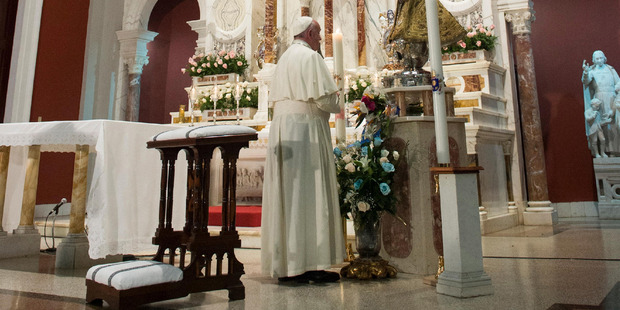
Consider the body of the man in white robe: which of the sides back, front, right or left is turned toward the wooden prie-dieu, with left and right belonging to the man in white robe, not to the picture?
back

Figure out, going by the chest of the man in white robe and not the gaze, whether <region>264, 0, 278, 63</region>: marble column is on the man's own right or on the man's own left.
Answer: on the man's own left

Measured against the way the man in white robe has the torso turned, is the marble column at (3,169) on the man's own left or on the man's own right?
on the man's own left

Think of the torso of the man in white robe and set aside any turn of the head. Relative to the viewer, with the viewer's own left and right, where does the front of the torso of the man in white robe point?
facing away from the viewer and to the right of the viewer

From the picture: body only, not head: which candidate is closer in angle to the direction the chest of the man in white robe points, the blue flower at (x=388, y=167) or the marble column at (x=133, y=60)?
the blue flower

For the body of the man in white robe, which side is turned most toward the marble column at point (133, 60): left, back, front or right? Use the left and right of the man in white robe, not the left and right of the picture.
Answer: left
